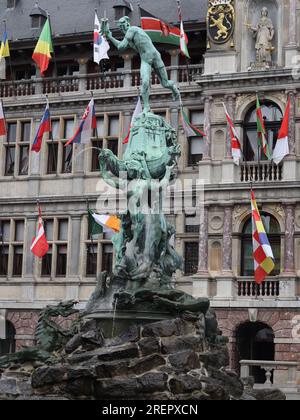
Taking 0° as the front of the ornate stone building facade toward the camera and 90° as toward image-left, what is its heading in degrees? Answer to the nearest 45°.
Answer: approximately 0°

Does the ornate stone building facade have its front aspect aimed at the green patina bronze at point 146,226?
yes
